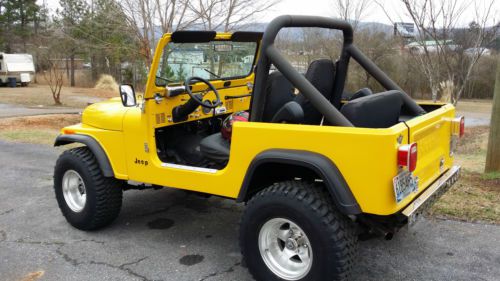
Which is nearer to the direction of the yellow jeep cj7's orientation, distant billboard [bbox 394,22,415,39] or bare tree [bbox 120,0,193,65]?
the bare tree

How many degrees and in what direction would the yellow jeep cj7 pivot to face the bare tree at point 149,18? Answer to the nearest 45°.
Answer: approximately 45° to its right

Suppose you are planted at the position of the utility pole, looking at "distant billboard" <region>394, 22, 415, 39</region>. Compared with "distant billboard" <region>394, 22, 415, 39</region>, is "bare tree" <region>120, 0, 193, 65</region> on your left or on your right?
left

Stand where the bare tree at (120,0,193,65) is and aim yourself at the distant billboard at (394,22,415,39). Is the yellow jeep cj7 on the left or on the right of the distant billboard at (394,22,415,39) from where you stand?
right

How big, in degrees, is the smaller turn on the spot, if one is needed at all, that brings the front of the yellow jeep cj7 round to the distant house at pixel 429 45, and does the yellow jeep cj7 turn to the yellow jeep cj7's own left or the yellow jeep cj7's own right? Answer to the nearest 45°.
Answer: approximately 90° to the yellow jeep cj7's own right

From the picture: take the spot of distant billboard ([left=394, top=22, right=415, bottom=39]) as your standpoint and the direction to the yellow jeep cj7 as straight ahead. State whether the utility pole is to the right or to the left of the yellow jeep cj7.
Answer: left

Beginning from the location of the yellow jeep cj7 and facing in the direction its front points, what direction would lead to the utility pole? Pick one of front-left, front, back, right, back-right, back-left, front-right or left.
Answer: right

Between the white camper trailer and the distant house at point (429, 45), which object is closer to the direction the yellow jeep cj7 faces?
the white camper trailer

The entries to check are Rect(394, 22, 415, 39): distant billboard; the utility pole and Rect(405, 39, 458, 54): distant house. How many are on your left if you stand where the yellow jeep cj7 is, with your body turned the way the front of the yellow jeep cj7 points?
0

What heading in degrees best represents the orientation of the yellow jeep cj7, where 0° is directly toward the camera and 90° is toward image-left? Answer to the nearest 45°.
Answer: approximately 135°

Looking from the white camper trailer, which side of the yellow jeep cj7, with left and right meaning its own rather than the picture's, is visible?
front

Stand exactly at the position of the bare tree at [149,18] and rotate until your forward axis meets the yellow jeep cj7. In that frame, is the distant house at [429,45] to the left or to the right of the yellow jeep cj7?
left

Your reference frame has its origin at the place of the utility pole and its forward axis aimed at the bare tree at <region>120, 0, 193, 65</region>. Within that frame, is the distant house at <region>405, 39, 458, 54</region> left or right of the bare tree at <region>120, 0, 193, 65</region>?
right

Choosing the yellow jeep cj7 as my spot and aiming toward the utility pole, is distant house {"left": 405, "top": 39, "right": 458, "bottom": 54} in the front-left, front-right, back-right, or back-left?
front-left

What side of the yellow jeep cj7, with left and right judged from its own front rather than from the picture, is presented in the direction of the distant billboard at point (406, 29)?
right
